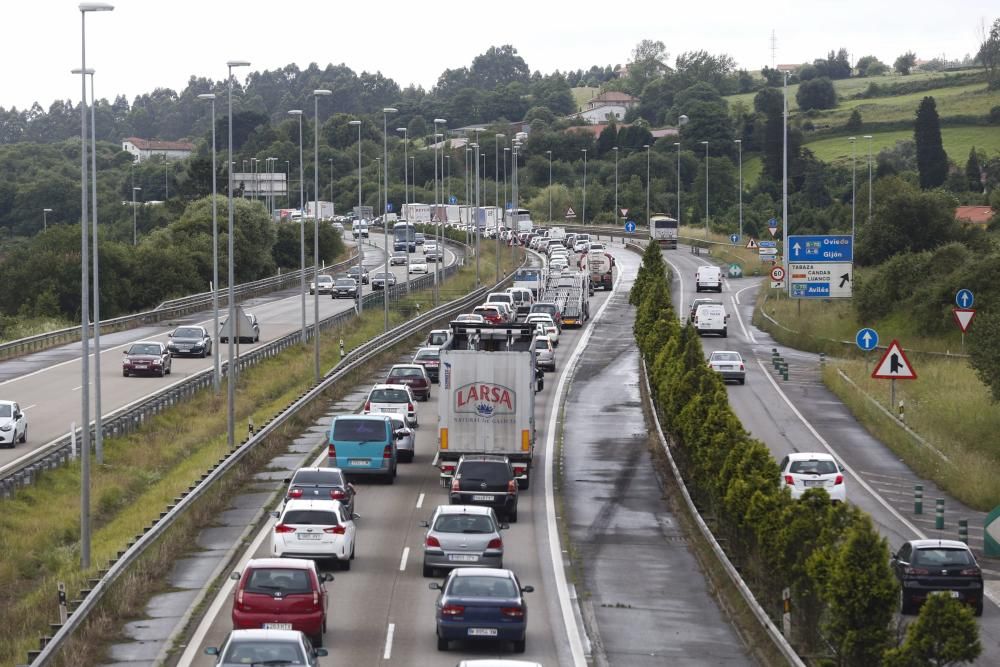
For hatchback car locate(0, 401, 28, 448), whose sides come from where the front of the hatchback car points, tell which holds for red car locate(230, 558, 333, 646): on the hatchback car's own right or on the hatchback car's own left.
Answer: on the hatchback car's own left

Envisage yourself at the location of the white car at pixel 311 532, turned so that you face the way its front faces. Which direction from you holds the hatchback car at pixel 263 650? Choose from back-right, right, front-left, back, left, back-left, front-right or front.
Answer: back

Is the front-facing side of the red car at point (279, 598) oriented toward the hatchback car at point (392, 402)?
yes

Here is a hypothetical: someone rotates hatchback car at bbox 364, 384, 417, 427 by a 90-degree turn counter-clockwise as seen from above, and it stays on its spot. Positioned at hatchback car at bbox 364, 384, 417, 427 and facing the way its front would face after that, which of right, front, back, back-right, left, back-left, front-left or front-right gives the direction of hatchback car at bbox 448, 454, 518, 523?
left

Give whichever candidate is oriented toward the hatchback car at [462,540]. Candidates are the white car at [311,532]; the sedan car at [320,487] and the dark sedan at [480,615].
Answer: the dark sedan

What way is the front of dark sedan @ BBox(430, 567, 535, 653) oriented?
away from the camera

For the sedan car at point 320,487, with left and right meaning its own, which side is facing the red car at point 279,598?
back

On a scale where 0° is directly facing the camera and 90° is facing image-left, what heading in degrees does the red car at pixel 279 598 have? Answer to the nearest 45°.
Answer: approximately 180°

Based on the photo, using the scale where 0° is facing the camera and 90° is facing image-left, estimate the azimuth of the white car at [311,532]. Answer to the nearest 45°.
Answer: approximately 180°

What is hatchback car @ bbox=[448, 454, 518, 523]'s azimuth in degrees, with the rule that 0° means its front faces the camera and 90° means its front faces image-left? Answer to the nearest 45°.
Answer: approximately 180°

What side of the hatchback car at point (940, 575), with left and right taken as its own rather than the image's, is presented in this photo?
back

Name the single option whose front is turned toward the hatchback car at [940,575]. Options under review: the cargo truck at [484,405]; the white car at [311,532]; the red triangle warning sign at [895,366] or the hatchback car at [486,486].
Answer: the red triangle warning sign

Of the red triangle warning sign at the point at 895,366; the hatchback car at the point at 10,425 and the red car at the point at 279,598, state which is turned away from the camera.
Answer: the red car

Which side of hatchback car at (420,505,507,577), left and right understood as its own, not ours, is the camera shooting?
back
